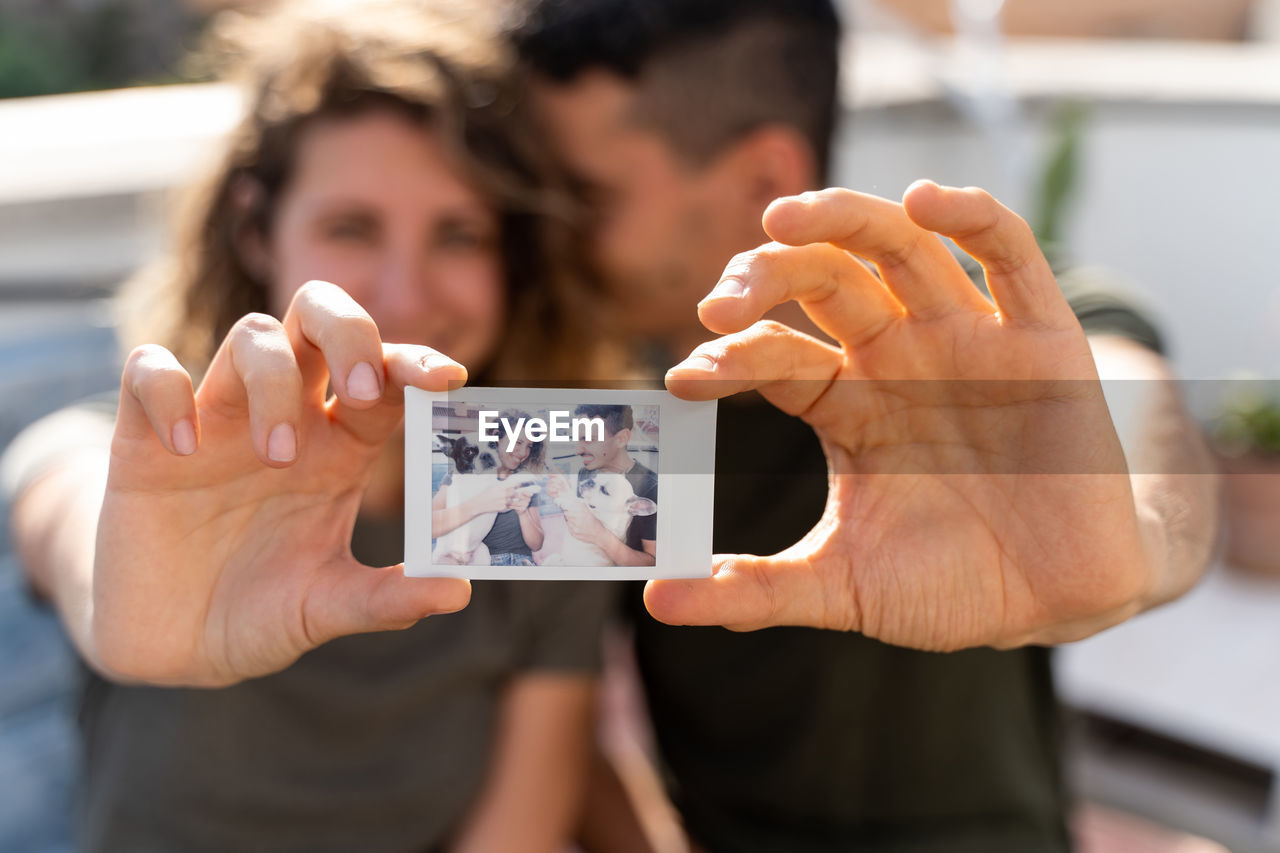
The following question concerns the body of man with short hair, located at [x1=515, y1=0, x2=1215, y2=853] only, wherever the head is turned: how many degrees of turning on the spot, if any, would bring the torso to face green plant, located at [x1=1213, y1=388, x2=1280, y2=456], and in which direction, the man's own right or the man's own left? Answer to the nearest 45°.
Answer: approximately 180°

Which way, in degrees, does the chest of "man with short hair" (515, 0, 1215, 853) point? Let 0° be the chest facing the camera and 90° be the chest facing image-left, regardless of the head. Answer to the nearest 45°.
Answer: approximately 45°
